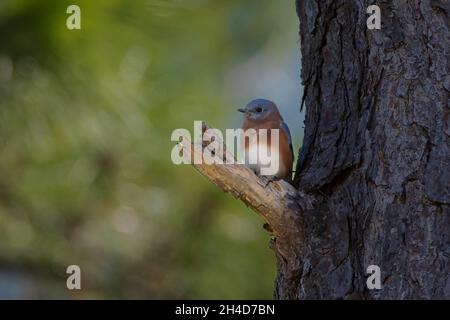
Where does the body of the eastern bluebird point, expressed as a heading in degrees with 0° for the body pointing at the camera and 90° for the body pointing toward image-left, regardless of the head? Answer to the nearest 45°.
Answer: approximately 45°
